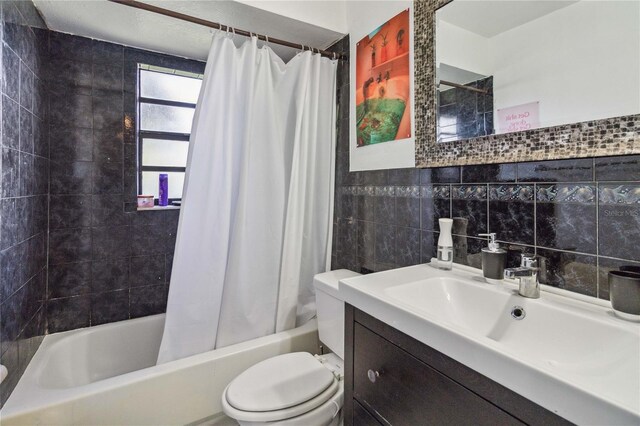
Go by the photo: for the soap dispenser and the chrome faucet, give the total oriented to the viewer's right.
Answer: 0

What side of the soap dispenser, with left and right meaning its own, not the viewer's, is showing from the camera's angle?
left

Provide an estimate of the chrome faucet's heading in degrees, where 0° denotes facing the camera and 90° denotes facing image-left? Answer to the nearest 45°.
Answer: approximately 45°

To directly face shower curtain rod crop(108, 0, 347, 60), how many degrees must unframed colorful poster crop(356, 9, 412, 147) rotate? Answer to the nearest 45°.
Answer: approximately 45° to its right

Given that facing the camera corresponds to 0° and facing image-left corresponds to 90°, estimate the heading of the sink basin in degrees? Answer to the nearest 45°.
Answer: approximately 45°

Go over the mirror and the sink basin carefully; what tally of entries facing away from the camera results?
0

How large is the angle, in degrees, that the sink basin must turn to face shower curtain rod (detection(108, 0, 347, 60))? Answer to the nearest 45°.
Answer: approximately 45° to its right

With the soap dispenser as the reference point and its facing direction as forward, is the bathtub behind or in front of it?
in front

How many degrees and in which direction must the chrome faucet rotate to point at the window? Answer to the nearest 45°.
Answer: approximately 45° to its right
